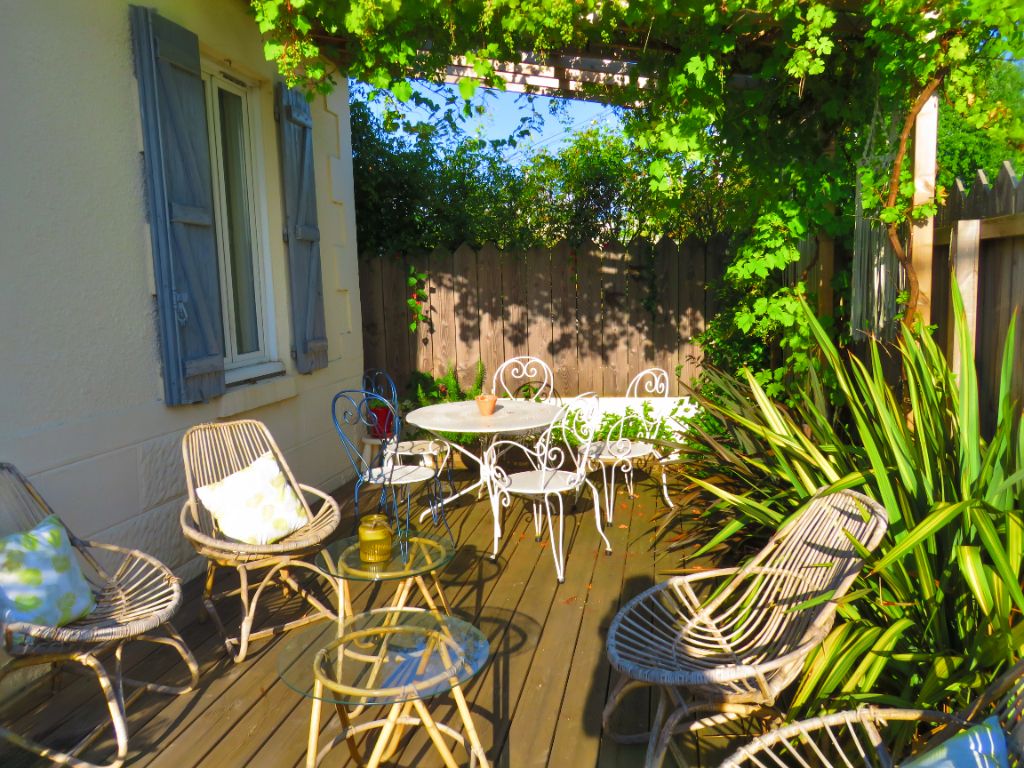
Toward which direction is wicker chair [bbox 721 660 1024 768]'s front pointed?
to the viewer's left

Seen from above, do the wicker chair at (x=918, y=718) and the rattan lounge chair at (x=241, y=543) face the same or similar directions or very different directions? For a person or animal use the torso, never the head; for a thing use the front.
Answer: very different directions

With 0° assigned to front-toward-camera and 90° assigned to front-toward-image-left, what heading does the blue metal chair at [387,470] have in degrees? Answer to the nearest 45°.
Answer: approximately 315°

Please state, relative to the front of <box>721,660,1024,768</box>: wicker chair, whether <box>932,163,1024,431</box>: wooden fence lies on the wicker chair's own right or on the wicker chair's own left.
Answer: on the wicker chair's own right

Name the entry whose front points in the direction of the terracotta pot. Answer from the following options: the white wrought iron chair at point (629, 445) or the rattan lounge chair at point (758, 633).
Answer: the white wrought iron chair

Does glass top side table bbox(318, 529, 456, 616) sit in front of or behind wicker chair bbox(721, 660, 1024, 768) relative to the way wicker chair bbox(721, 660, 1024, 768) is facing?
in front

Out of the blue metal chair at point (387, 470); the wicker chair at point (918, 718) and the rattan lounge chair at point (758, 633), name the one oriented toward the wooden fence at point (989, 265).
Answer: the blue metal chair

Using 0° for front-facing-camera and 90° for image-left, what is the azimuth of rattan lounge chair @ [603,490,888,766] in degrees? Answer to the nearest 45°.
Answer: approximately 45°

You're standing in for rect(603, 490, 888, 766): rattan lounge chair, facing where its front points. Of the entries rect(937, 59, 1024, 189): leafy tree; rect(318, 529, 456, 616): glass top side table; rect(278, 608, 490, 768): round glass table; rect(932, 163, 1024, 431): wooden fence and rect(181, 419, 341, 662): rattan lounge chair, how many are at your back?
2

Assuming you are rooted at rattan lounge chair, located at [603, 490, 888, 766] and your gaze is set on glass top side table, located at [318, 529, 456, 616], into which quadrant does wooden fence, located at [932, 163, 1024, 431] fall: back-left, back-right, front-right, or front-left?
back-right

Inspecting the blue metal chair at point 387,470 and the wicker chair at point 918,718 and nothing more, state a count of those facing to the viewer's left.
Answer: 1
